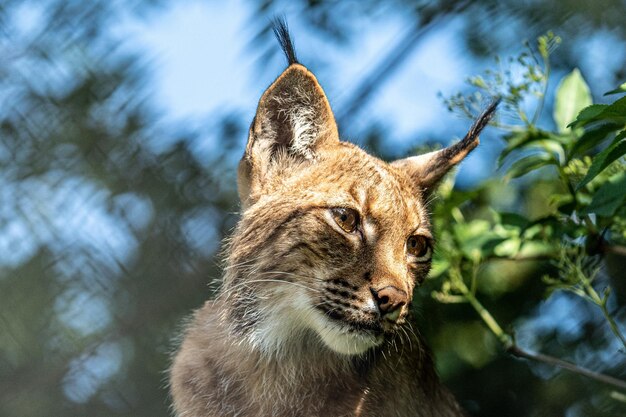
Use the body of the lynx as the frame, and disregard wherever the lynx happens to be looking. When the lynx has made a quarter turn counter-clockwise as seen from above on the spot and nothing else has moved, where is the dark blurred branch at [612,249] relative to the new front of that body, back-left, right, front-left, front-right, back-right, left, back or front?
front-right

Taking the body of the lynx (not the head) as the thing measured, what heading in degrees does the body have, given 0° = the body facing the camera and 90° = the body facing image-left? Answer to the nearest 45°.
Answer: approximately 315°

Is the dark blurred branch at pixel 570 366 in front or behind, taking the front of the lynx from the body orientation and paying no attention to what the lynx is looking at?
in front
